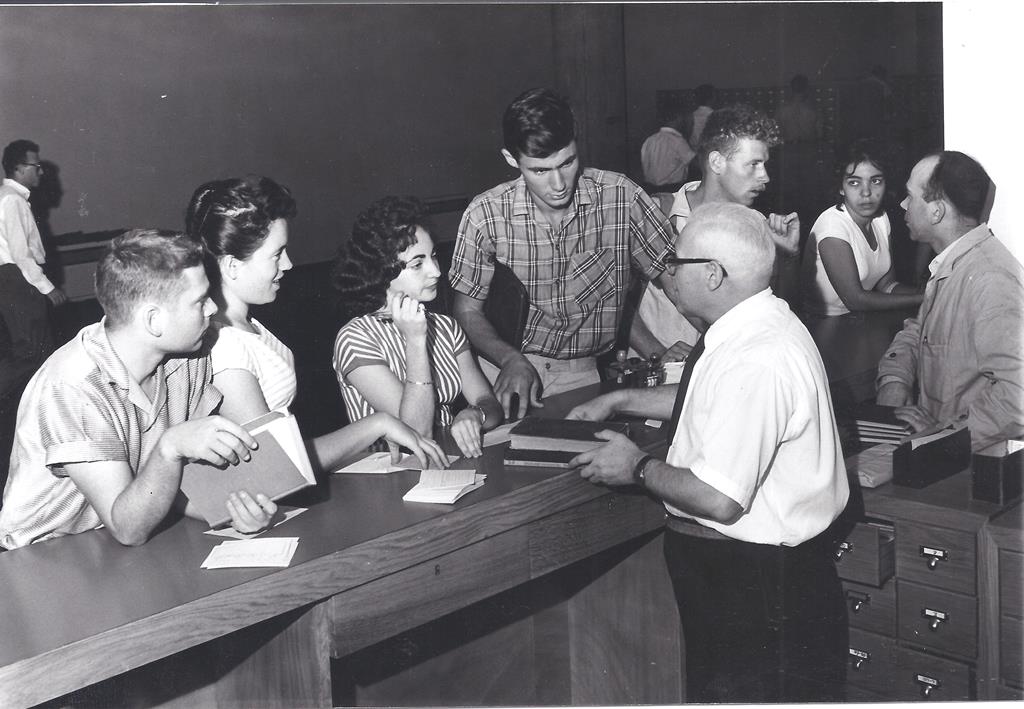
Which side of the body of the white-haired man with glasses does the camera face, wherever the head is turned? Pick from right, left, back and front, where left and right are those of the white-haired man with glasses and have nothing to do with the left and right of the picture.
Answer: left

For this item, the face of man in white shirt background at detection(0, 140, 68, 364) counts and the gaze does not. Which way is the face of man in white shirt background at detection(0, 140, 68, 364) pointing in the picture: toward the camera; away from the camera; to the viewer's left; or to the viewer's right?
to the viewer's right

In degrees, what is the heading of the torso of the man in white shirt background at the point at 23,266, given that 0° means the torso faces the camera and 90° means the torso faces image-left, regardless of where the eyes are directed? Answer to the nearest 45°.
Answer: approximately 270°

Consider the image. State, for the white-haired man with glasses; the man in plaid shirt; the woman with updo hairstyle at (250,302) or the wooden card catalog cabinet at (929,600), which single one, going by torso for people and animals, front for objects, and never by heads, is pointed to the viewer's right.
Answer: the woman with updo hairstyle

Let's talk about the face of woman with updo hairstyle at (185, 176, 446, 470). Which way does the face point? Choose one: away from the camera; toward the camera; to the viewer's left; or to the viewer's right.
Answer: to the viewer's right

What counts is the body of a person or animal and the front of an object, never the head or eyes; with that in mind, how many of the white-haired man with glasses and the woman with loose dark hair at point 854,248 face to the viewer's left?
1

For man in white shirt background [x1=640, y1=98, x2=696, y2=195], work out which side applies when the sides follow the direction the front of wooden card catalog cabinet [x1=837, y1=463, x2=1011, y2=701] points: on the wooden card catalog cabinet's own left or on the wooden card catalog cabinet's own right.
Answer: on the wooden card catalog cabinet's own right

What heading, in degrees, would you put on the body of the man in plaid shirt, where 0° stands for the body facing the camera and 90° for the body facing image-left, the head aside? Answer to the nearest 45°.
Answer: approximately 0°

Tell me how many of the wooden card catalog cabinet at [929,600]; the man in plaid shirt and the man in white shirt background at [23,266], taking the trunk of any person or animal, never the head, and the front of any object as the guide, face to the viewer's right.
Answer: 1

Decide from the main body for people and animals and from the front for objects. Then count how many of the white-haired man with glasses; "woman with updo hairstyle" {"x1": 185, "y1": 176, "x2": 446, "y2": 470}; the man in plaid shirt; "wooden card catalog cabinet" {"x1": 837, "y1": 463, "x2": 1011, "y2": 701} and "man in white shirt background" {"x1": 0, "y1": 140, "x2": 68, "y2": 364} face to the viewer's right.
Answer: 2

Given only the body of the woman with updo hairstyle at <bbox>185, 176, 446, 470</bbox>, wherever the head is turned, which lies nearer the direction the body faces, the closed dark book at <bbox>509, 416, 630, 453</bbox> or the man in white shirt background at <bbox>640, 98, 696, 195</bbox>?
the closed dark book

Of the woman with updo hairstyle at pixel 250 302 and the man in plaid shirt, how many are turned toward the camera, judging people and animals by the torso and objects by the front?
1

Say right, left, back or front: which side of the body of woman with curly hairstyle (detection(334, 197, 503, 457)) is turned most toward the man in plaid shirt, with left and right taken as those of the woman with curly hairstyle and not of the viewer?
left

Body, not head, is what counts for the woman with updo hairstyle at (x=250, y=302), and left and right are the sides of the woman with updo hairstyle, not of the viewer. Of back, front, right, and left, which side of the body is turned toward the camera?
right

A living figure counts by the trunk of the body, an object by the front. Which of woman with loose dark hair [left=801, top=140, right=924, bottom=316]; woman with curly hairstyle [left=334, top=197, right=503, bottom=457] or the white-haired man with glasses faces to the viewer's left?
the white-haired man with glasses
